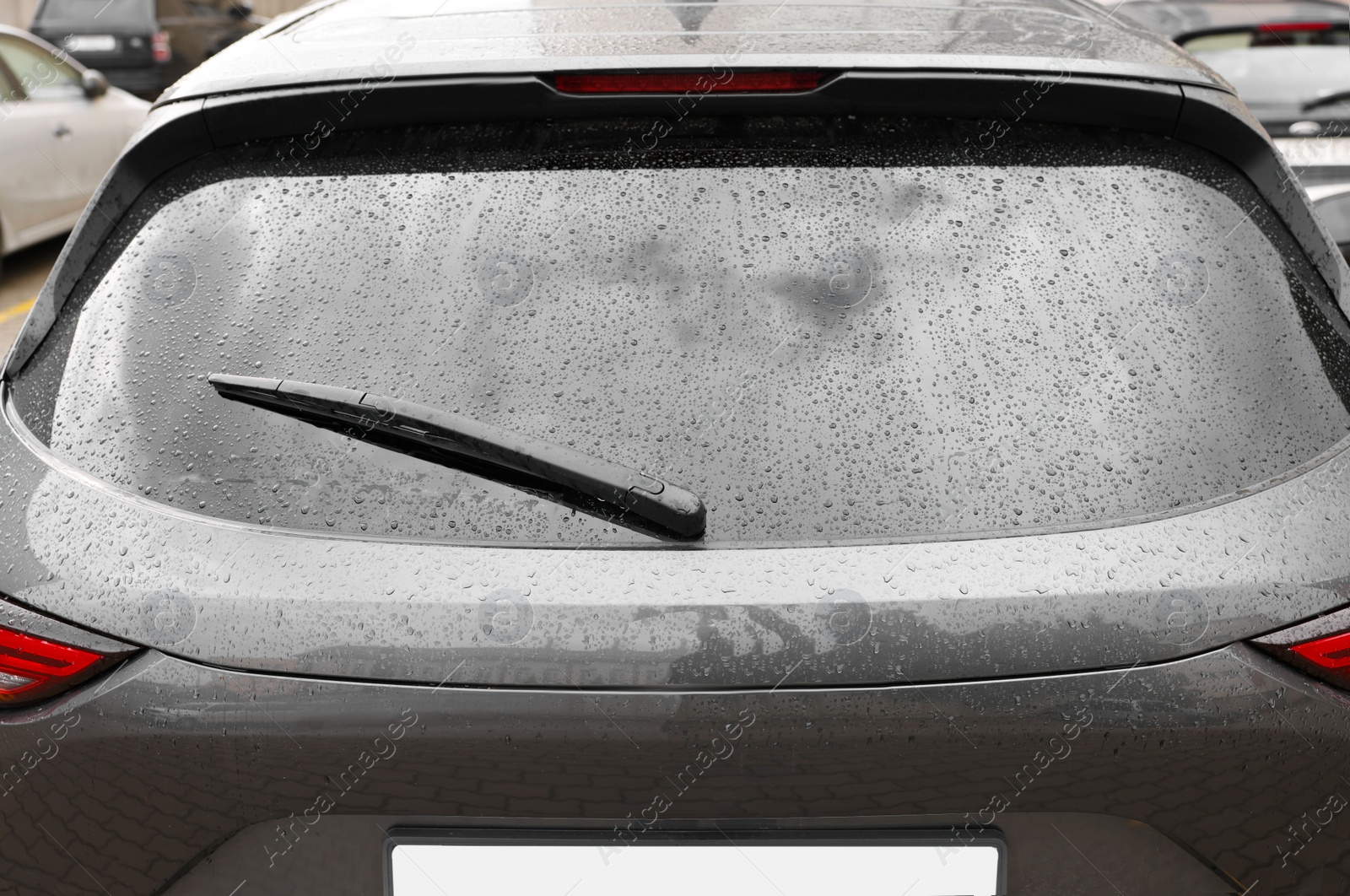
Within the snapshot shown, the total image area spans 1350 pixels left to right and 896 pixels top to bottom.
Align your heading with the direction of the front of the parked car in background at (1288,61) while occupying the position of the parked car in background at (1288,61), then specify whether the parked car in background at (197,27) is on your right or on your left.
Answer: on your left

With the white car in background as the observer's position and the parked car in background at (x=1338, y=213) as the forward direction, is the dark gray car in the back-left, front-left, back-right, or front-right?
front-right

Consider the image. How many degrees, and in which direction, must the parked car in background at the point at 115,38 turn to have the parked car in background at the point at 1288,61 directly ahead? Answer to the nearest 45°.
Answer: approximately 135° to its right

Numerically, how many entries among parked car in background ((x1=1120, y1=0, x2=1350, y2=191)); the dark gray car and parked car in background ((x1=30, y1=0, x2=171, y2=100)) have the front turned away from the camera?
3

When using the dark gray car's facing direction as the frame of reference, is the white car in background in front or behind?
in front

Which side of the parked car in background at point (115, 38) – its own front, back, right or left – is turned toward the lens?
back

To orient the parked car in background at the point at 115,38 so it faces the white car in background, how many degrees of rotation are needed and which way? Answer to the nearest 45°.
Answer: approximately 180°

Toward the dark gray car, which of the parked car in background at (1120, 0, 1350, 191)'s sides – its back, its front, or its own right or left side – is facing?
back

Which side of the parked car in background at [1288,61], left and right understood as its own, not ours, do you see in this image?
back

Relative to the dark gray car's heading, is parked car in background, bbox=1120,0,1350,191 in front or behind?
in front

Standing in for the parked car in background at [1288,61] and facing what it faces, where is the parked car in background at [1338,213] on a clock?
the parked car in background at [1338,213] is roughly at 6 o'clock from the parked car in background at [1288,61].

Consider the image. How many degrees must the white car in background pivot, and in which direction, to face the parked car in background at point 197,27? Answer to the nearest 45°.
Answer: approximately 45° to its left
